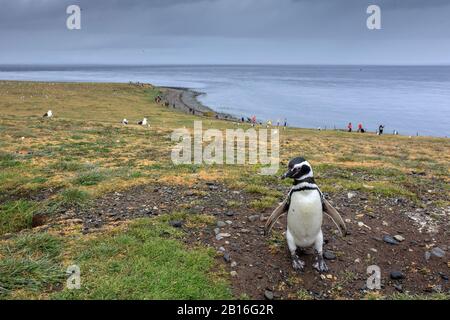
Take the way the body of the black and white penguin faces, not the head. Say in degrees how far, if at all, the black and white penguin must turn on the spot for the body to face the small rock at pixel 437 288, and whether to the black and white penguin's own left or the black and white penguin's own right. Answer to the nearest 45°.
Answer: approximately 90° to the black and white penguin's own left

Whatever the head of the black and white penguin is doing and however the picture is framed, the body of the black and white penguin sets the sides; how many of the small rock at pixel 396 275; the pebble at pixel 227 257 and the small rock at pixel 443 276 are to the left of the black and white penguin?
2

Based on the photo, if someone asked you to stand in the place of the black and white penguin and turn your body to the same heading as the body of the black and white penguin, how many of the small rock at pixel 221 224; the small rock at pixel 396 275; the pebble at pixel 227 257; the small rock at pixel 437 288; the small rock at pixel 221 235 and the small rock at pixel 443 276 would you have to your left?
3

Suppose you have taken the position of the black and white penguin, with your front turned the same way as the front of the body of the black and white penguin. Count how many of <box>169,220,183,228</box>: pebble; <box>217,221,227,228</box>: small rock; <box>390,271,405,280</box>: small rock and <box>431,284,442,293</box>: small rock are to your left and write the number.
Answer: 2

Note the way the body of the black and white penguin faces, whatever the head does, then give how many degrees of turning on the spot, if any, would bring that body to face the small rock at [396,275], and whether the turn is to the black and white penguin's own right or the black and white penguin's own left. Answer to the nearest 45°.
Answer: approximately 90° to the black and white penguin's own left

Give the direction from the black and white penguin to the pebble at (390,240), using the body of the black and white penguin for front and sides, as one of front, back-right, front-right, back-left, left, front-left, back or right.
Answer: back-left

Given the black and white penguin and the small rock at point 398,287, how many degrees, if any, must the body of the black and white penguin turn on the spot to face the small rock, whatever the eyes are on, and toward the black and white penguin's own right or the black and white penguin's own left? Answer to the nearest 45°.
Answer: approximately 90° to the black and white penguin's own left

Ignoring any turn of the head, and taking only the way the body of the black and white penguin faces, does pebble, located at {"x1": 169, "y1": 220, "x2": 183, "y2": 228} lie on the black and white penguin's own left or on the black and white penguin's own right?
on the black and white penguin's own right

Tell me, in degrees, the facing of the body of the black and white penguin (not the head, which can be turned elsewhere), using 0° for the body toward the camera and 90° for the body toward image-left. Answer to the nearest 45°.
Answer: approximately 0°

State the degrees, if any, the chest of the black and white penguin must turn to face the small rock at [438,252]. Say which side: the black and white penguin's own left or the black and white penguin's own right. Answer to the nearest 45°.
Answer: approximately 135° to the black and white penguin's own left

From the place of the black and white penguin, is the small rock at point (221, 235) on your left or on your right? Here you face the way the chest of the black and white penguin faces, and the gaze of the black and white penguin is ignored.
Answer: on your right
